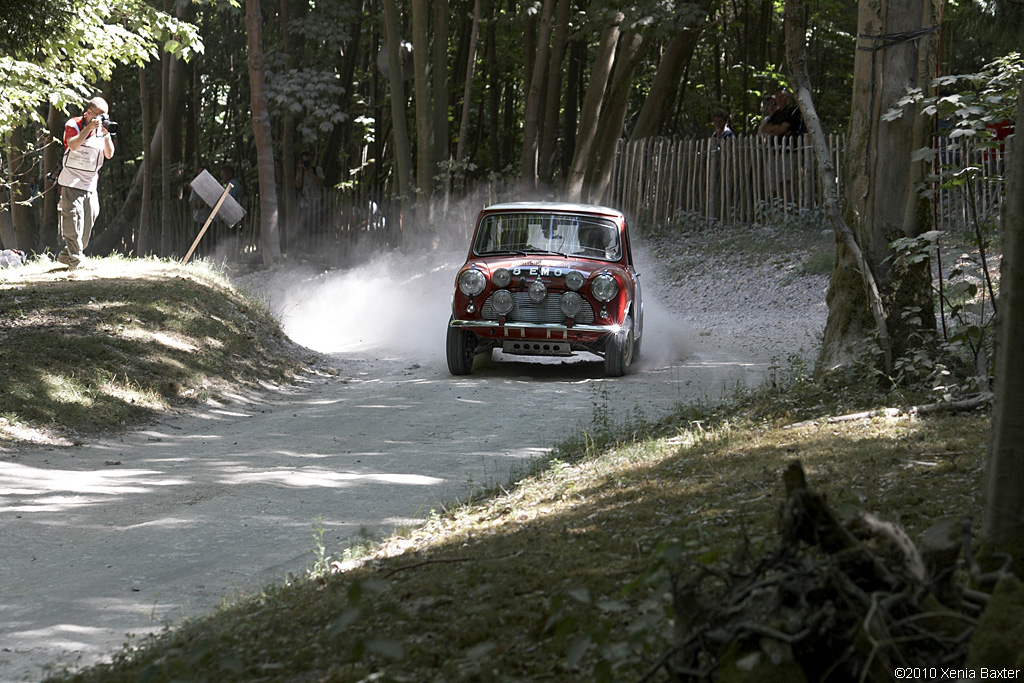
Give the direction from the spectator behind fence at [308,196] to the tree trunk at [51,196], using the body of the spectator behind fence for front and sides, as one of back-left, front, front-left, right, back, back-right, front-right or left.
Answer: right

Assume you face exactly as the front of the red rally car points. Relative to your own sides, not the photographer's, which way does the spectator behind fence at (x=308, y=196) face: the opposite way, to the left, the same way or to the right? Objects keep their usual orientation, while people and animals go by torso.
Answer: the same way

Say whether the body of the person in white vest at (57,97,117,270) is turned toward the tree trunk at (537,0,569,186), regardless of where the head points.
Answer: no

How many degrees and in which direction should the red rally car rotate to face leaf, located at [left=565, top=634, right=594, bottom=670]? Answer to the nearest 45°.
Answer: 0° — it already faces it

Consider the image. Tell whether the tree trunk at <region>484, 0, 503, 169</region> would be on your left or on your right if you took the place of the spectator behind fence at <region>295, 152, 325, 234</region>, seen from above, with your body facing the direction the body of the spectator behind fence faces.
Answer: on your left

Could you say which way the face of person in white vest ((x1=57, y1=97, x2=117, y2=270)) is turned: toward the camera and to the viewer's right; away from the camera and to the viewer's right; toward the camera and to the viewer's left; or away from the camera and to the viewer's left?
toward the camera and to the viewer's right

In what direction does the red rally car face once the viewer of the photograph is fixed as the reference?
facing the viewer

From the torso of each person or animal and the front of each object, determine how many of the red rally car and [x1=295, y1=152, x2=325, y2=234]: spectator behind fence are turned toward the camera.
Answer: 2

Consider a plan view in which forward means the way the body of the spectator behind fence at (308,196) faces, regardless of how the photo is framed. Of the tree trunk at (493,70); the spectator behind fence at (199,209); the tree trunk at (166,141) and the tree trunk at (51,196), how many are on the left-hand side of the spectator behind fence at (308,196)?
1

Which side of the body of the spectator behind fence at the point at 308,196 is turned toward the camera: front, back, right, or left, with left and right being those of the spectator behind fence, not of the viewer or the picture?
front

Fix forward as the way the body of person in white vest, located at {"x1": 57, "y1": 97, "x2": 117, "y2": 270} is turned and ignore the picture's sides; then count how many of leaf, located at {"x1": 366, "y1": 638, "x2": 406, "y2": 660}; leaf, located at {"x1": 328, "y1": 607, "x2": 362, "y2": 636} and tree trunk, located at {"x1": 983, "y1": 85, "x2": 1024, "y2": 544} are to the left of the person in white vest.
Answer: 0

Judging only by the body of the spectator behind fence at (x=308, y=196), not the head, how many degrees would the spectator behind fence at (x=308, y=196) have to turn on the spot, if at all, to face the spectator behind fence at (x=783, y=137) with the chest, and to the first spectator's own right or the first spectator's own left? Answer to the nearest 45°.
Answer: approximately 45° to the first spectator's own left

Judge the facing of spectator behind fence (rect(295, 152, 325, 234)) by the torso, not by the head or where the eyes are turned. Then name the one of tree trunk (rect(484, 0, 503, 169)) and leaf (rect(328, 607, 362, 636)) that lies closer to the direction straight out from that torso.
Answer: the leaf

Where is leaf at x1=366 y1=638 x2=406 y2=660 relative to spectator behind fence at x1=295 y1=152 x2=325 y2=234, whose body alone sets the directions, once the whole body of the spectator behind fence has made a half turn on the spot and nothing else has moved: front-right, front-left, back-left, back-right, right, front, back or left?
back

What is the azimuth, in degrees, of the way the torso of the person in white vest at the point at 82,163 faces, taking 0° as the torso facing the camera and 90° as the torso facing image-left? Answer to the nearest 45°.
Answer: approximately 315°

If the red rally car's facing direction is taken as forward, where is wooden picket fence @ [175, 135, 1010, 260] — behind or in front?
behind

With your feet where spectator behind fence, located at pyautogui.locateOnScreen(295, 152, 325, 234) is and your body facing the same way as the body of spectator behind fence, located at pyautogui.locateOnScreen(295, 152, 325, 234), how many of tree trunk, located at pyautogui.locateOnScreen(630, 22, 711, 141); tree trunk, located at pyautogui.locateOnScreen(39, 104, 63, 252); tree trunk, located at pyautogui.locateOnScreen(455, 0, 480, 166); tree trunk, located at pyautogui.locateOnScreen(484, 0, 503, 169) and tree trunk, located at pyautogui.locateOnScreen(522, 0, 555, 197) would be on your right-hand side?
1
